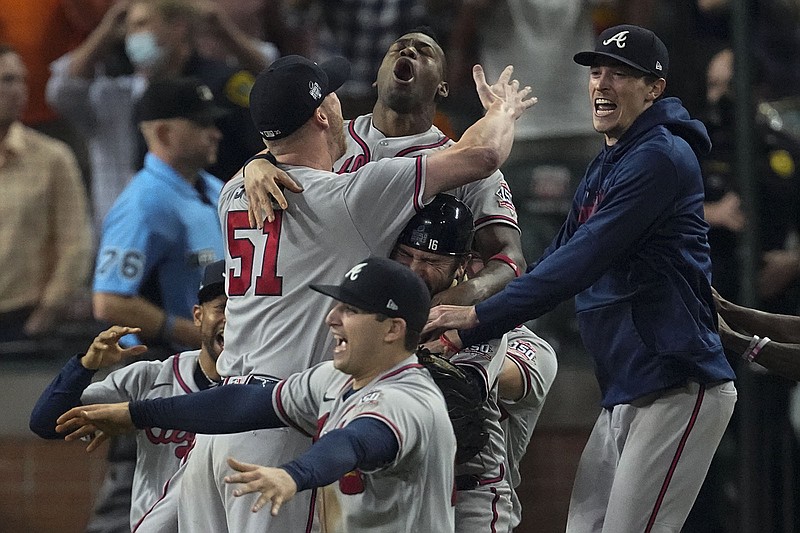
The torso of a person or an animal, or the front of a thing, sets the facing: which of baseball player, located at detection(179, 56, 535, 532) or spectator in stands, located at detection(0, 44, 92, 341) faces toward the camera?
the spectator in stands

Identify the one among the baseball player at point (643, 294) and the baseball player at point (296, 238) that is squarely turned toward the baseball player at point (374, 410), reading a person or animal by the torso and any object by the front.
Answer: the baseball player at point (643, 294)

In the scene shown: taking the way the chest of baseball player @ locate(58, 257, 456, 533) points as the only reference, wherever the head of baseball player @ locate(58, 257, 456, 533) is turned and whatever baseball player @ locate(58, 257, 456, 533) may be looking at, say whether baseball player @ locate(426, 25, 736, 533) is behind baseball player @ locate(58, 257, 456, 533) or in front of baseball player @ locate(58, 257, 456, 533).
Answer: behind

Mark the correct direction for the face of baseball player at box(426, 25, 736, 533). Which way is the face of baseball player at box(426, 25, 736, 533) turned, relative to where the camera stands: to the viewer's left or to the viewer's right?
to the viewer's left

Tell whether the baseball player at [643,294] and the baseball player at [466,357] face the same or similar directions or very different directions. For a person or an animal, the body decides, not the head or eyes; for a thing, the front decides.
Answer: same or similar directions

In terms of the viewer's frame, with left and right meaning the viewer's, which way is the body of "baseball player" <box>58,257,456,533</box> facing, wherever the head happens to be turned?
facing the viewer and to the left of the viewer

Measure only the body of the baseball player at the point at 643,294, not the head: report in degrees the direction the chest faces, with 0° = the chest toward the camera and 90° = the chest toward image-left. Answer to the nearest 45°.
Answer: approximately 45°

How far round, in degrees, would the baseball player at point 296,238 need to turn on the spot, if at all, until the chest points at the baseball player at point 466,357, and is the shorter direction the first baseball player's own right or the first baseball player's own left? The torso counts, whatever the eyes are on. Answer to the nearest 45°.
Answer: approximately 45° to the first baseball player's own right

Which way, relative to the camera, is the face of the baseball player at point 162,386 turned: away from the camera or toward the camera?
toward the camera

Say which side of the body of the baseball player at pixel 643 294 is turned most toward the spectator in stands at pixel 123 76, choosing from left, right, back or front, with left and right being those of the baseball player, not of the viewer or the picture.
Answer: right

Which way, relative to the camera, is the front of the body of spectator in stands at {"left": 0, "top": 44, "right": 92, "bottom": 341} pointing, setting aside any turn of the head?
toward the camera

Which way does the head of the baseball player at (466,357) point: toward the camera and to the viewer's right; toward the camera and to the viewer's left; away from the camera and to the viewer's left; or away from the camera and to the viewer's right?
toward the camera and to the viewer's left

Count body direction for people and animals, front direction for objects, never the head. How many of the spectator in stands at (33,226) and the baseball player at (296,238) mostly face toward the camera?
1
